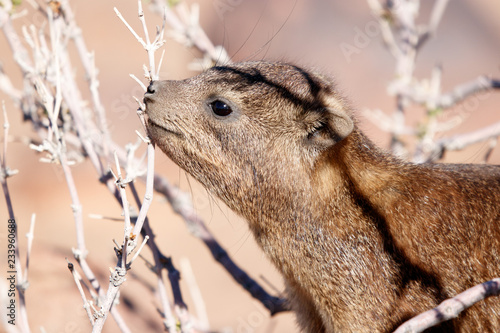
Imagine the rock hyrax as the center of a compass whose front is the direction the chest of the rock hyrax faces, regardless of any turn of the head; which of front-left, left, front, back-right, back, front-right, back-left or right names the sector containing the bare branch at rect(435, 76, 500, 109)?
back-right

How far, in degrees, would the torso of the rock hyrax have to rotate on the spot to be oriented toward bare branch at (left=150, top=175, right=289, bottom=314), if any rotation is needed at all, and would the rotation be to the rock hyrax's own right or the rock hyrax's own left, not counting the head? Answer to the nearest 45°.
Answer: approximately 45° to the rock hyrax's own right

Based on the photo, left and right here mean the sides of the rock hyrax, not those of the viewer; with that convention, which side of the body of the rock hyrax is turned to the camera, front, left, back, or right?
left
